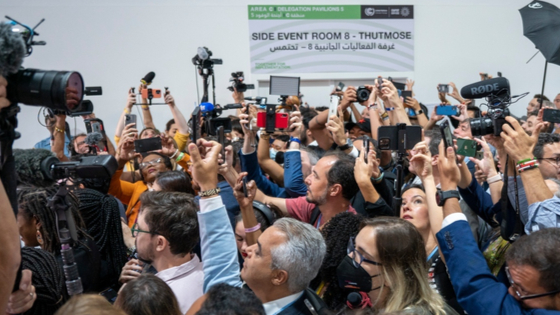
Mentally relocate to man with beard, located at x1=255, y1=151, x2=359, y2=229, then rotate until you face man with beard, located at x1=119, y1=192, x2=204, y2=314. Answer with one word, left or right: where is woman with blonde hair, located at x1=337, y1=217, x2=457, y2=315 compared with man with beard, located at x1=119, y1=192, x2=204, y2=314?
left

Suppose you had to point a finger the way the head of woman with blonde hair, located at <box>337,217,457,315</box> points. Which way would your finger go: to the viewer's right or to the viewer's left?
to the viewer's left

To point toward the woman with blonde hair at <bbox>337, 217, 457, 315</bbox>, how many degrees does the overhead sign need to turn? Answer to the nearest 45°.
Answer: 0° — it already faces them

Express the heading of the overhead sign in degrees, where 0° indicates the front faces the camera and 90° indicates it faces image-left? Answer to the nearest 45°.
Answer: approximately 0°

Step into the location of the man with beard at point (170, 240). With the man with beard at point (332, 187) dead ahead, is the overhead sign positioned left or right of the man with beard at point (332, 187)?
left

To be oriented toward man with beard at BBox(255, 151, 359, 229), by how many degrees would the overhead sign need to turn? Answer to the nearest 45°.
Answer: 0° — it already faces them

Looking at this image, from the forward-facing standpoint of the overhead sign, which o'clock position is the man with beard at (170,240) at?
The man with beard is roughly at 12 o'clock from the overhead sign.
